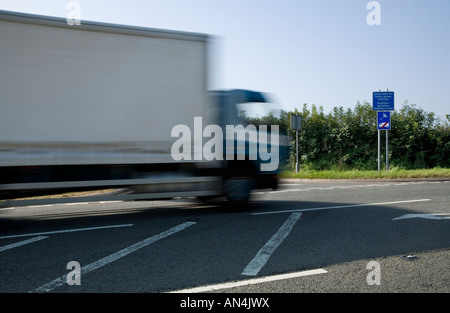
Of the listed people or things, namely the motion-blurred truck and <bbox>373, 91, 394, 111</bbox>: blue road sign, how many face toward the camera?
1

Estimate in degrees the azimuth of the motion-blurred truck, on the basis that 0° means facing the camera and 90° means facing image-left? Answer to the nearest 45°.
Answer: approximately 270°

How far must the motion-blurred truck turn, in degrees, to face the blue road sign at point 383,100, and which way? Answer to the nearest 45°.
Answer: approximately 45° to its left

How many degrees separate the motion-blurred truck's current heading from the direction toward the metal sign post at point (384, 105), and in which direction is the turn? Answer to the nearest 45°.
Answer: approximately 45° to its left

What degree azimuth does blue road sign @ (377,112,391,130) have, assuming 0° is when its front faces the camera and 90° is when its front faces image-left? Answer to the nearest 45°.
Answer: approximately 0°

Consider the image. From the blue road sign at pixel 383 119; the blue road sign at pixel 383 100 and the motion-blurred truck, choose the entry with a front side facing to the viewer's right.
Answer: the motion-blurred truck

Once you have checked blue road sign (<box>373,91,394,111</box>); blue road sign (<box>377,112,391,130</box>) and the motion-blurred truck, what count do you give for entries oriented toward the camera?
2
